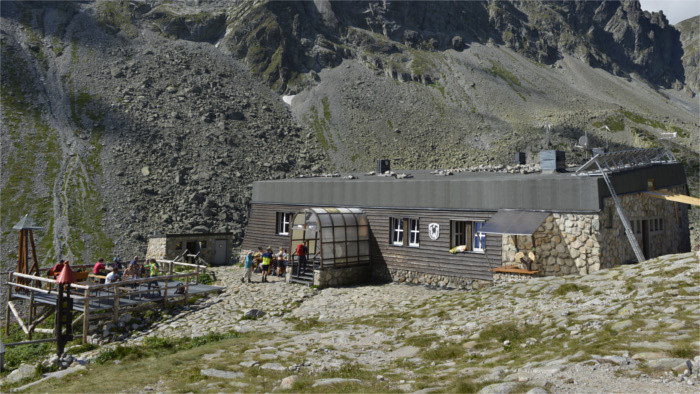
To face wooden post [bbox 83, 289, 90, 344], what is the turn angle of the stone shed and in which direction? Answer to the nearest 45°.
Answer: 0° — it already faces it

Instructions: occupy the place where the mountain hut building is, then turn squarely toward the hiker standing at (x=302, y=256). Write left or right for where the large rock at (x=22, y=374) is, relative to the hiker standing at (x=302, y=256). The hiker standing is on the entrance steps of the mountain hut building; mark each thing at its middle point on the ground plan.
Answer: left

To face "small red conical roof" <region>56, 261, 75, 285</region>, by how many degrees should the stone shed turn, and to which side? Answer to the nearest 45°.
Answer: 0° — it already faces it

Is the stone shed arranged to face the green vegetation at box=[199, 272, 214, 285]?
yes

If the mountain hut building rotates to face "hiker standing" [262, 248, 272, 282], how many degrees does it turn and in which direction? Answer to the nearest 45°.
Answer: approximately 45° to its right

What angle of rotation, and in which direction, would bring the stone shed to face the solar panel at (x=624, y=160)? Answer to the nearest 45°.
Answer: approximately 45° to its left

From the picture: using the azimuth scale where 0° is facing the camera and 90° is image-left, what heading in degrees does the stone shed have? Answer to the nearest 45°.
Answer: approximately 0°

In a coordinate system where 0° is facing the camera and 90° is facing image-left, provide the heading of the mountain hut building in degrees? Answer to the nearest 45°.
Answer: approximately 45°
